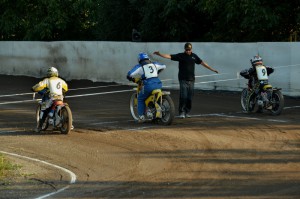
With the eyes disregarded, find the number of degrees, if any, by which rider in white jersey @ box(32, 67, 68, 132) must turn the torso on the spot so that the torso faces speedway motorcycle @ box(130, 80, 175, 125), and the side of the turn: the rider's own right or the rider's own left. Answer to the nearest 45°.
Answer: approximately 135° to the rider's own right

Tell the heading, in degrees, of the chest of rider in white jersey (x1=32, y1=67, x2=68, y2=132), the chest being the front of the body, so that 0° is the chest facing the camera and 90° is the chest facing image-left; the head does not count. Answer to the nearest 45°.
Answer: approximately 135°

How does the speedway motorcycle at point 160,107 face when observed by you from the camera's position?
facing away from the viewer and to the left of the viewer

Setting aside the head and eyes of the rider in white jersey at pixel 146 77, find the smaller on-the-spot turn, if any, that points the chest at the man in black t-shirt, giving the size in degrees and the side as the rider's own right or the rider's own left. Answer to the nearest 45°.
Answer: approximately 90° to the rider's own right

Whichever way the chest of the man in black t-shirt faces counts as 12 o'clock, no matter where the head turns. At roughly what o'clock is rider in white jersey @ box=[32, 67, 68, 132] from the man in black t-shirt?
The rider in white jersey is roughly at 2 o'clock from the man in black t-shirt.

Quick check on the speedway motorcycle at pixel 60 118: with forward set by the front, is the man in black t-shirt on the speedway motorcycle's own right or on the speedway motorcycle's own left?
on the speedway motorcycle's own right

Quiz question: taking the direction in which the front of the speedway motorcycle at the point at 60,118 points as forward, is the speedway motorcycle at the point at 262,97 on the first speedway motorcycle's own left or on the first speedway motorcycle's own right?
on the first speedway motorcycle's own right

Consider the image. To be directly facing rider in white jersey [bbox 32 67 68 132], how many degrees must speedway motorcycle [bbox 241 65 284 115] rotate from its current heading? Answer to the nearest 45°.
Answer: approximately 90° to its left

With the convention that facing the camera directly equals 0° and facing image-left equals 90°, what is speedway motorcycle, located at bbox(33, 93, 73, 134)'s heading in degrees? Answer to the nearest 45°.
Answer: approximately 135°

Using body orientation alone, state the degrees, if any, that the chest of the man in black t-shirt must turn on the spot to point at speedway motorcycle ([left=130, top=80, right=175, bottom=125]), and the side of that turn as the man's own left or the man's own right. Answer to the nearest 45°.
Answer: approximately 45° to the man's own right
